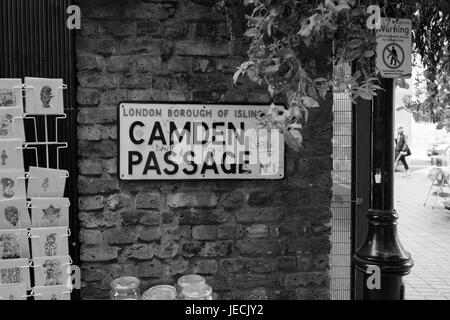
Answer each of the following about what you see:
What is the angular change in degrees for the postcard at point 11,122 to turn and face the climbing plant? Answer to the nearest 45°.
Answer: approximately 45° to its left

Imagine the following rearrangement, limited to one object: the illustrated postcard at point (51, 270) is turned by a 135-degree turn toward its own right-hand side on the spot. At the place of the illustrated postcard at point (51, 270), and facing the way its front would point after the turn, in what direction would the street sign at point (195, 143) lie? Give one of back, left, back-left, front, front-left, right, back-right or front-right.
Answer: back-right

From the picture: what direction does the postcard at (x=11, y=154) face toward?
toward the camera

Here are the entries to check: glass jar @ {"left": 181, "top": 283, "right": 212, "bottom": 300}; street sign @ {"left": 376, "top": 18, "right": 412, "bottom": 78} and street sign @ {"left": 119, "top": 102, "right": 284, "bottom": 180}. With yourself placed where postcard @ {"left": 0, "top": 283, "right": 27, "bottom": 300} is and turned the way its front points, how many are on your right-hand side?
0

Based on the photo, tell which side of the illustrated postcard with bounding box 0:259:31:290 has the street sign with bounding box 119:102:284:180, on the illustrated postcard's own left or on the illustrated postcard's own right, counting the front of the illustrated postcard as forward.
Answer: on the illustrated postcard's own left

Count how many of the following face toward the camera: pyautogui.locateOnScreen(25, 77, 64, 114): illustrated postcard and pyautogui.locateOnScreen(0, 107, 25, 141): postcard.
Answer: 2

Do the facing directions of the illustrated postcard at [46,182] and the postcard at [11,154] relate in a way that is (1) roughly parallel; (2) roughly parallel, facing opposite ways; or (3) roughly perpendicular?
roughly parallel

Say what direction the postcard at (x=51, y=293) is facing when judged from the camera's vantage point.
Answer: facing the viewer

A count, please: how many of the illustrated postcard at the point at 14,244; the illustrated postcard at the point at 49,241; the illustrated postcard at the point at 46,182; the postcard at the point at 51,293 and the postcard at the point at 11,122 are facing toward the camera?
5

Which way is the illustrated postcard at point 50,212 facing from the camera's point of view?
toward the camera

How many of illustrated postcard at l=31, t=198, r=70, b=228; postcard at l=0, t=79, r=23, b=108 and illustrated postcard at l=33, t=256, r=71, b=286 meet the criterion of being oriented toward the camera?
3

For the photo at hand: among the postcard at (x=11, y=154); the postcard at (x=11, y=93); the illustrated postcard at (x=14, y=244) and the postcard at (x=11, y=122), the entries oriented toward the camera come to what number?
4

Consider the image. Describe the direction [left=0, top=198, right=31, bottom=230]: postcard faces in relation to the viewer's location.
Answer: facing the viewer
